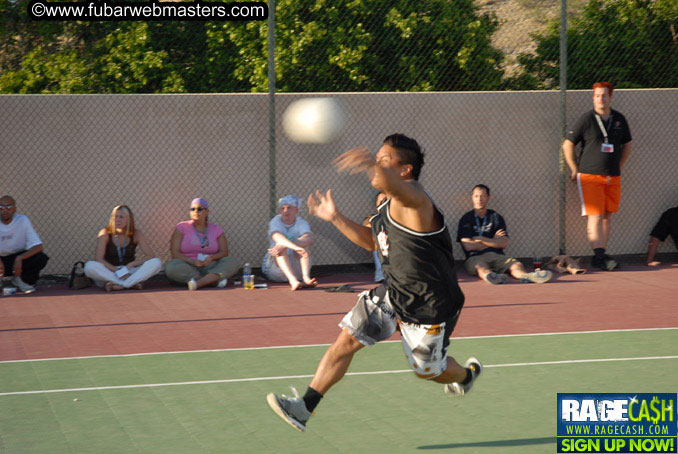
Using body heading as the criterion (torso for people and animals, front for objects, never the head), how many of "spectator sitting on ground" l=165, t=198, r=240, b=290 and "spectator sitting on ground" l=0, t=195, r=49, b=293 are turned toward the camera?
2

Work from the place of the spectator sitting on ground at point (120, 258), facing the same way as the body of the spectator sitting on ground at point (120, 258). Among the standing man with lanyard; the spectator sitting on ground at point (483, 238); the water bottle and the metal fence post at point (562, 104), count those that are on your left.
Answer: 4

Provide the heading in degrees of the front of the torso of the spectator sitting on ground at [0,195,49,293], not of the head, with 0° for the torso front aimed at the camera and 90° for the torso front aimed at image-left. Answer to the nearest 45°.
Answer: approximately 0°

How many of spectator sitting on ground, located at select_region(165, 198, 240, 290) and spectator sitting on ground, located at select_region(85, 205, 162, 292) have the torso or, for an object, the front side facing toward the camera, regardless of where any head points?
2

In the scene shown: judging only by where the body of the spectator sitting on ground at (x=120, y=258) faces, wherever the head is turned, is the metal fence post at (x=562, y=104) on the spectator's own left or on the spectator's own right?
on the spectator's own left

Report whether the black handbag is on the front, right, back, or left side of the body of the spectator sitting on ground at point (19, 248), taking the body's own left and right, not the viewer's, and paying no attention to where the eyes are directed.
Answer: left

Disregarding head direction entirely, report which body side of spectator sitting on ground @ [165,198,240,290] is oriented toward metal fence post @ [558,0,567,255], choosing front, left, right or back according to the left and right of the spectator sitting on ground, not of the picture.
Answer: left

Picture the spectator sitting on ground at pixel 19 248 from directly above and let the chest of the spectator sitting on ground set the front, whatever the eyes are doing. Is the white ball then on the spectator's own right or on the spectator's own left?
on the spectator's own left

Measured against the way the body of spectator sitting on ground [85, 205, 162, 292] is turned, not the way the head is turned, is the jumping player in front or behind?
in front
